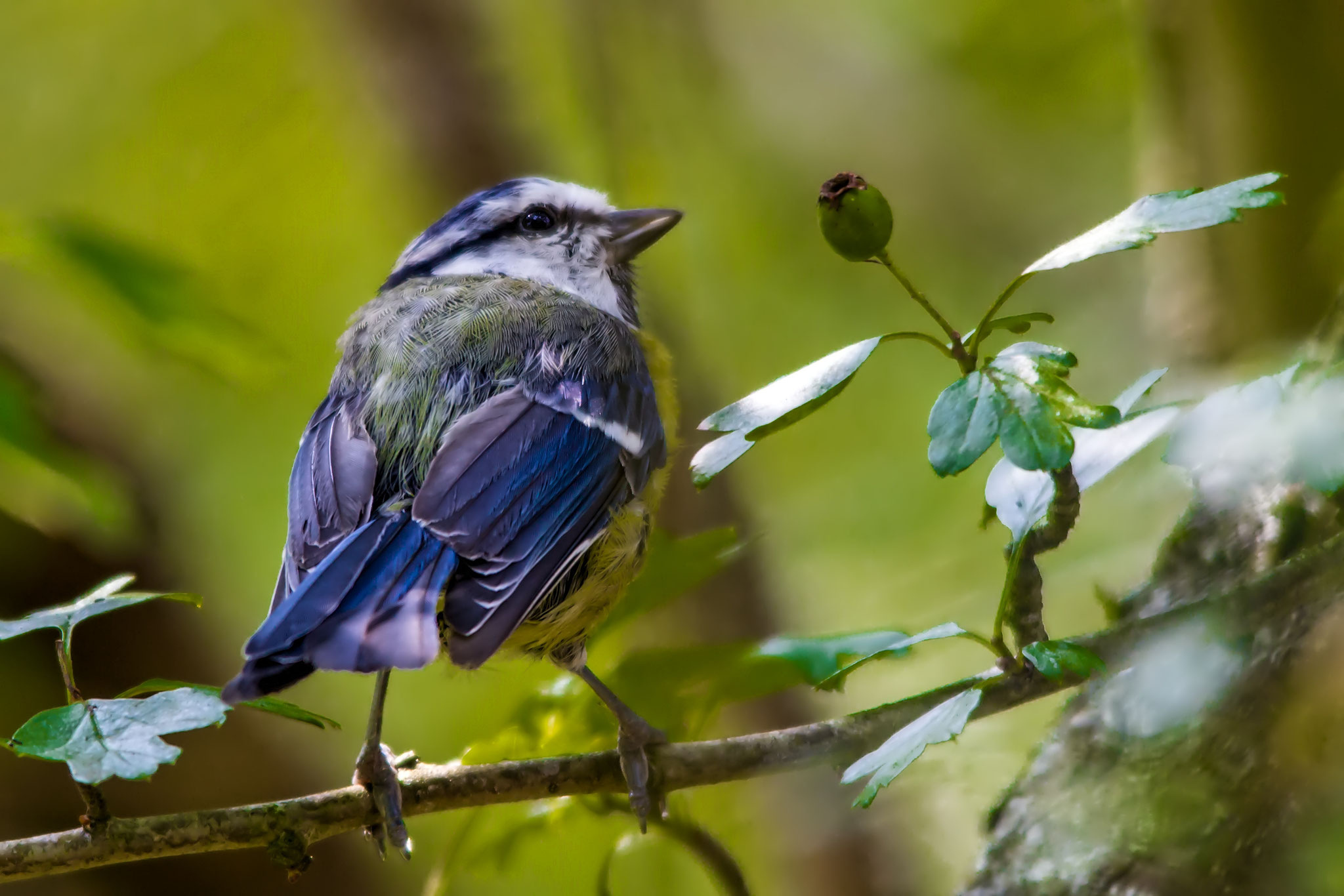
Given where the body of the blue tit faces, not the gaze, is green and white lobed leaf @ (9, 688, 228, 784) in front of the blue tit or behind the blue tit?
behind

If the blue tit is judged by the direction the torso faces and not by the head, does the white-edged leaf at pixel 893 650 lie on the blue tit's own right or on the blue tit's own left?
on the blue tit's own right

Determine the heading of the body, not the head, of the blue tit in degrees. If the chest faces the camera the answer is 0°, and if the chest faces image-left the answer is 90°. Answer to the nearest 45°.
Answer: approximately 225°

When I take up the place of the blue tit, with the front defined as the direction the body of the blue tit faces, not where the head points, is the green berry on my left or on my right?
on my right

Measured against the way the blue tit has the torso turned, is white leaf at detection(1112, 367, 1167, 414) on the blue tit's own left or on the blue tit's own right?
on the blue tit's own right
